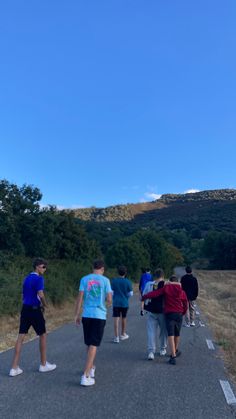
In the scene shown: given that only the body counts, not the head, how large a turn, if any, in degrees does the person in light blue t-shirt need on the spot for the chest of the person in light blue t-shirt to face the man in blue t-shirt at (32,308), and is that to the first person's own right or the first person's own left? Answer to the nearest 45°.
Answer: approximately 45° to the first person's own left

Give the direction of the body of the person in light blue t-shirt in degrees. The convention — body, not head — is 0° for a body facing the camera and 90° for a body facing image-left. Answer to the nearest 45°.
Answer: approximately 180°

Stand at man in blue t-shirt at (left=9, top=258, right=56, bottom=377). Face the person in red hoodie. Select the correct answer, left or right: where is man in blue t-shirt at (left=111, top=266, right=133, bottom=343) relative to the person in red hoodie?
left

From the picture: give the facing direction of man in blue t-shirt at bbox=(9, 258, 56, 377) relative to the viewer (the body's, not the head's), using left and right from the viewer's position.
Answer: facing away from the viewer and to the right of the viewer

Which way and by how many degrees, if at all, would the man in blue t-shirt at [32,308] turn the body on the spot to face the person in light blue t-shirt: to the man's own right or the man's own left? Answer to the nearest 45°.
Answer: approximately 90° to the man's own right

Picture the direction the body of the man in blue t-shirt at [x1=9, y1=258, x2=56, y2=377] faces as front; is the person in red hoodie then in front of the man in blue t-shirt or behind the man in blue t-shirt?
in front

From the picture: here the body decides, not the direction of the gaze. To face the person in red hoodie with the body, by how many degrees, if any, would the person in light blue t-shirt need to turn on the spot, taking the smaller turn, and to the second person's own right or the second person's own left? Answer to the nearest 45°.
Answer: approximately 45° to the second person's own right

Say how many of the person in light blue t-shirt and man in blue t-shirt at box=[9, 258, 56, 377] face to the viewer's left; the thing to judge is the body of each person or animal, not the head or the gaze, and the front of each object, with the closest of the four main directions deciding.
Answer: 0

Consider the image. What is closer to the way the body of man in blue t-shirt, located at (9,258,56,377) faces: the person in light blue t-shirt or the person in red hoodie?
the person in red hoodie

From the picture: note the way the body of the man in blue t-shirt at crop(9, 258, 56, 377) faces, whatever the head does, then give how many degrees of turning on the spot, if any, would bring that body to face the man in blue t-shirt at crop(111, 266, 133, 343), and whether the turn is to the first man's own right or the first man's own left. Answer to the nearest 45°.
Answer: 0° — they already face them

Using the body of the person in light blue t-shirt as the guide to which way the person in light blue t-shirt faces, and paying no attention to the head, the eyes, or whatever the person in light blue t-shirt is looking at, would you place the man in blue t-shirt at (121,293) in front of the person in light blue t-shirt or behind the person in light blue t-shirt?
in front
